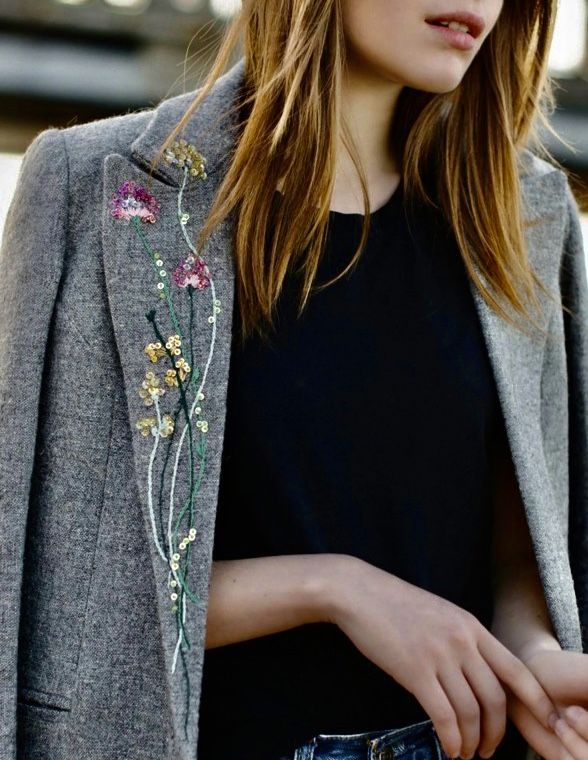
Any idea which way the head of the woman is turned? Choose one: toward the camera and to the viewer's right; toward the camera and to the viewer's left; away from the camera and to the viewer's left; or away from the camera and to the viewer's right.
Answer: toward the camera and to the viewer's right

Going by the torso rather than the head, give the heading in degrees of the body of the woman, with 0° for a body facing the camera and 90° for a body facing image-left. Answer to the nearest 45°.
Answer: approximately 315°
